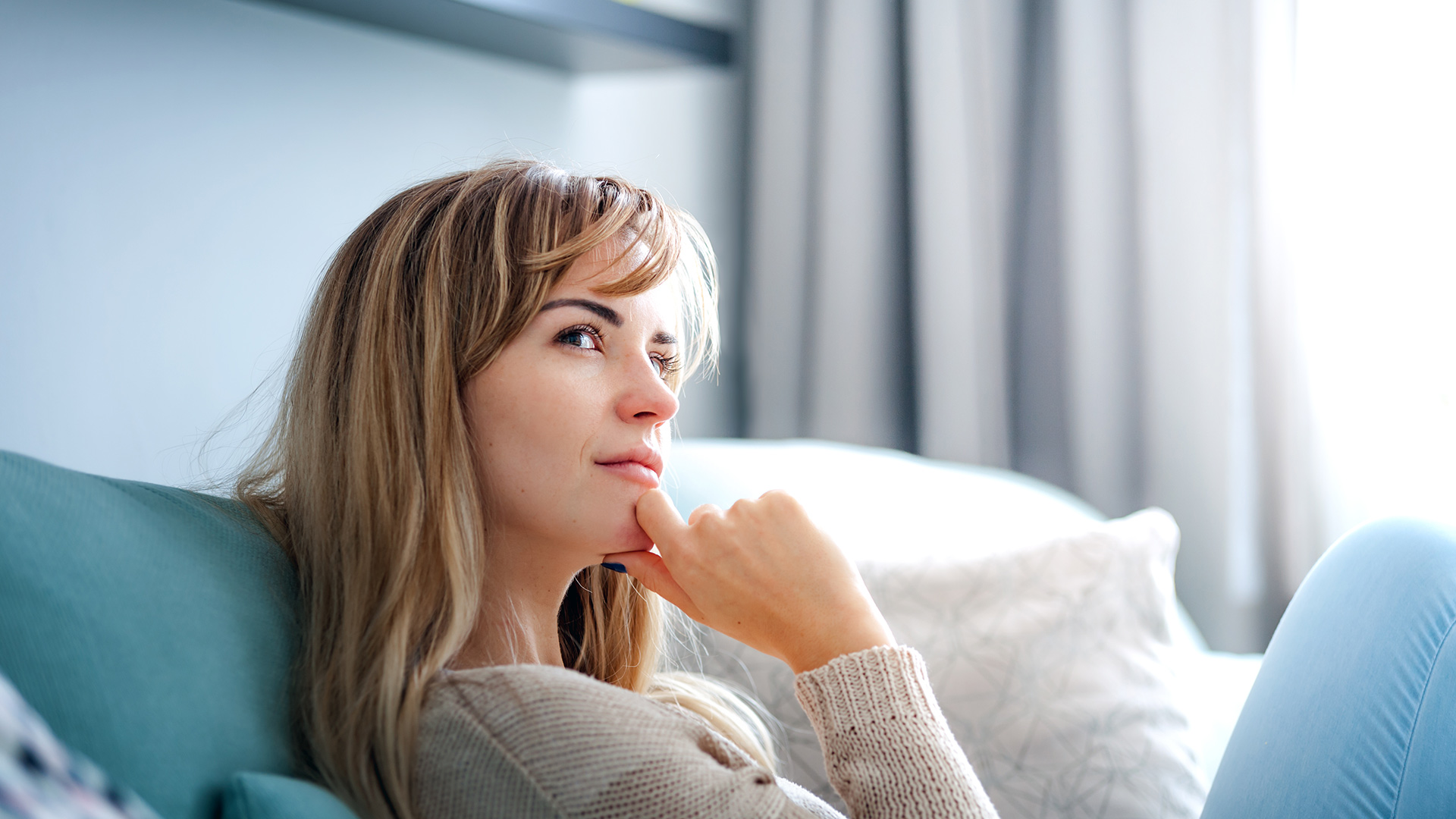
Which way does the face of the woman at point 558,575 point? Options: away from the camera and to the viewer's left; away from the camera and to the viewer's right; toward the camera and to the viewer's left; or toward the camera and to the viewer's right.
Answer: toward the camera and to the viewer's right

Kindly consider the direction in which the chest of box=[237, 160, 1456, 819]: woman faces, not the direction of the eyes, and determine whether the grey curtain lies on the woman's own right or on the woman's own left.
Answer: on the woman's own left

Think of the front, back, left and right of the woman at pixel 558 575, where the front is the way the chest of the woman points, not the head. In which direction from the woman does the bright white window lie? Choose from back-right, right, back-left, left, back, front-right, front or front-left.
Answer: front-left

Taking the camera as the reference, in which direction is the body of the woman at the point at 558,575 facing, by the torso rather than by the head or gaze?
to the viewer's right
